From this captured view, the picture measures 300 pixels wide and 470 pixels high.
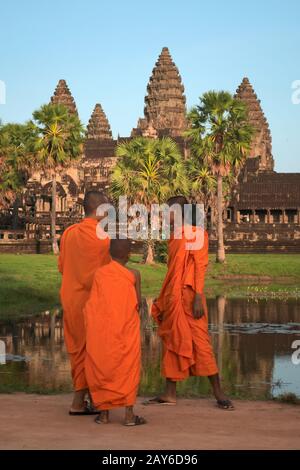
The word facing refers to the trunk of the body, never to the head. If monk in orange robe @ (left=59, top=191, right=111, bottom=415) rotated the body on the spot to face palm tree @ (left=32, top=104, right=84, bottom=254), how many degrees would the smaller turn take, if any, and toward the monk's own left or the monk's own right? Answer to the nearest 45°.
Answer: approximately 45° to the monk's own left

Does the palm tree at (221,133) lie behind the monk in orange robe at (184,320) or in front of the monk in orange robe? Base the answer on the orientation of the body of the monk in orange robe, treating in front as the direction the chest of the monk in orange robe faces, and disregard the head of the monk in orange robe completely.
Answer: behind

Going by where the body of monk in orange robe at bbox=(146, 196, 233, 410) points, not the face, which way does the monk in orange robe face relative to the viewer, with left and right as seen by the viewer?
facing the viewer and to the left of the viewer

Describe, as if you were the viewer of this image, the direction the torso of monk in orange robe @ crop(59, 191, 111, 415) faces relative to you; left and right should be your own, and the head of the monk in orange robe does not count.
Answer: facing away from the viewer and to the right of the viewer

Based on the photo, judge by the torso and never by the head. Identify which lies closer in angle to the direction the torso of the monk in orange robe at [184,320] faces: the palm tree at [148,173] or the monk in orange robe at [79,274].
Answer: the monk in orange robe

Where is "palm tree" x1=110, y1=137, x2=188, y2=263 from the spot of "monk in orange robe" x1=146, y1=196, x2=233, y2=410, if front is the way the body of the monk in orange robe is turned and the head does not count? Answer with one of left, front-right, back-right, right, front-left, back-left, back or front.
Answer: back-right

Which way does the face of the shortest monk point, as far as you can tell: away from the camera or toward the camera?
away from the camera

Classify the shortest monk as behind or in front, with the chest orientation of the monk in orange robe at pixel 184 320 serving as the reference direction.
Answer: in front

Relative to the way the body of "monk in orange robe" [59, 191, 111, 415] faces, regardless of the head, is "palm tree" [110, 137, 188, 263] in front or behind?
in front

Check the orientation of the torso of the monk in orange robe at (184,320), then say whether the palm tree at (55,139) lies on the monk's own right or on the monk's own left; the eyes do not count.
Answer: on the monk's own right

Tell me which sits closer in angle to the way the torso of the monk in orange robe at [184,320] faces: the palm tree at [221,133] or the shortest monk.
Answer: the shortest monk

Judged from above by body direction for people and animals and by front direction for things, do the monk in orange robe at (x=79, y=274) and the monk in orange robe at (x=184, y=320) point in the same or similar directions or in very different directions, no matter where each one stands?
very different directions

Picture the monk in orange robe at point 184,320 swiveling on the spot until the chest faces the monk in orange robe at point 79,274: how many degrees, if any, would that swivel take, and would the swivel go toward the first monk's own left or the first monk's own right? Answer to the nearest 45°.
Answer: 0° — they already face them

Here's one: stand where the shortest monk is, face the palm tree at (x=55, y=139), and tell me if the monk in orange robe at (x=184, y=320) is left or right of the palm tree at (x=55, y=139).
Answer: right

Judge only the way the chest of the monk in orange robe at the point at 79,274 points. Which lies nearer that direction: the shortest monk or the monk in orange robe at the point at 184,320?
the monk in orange robe
